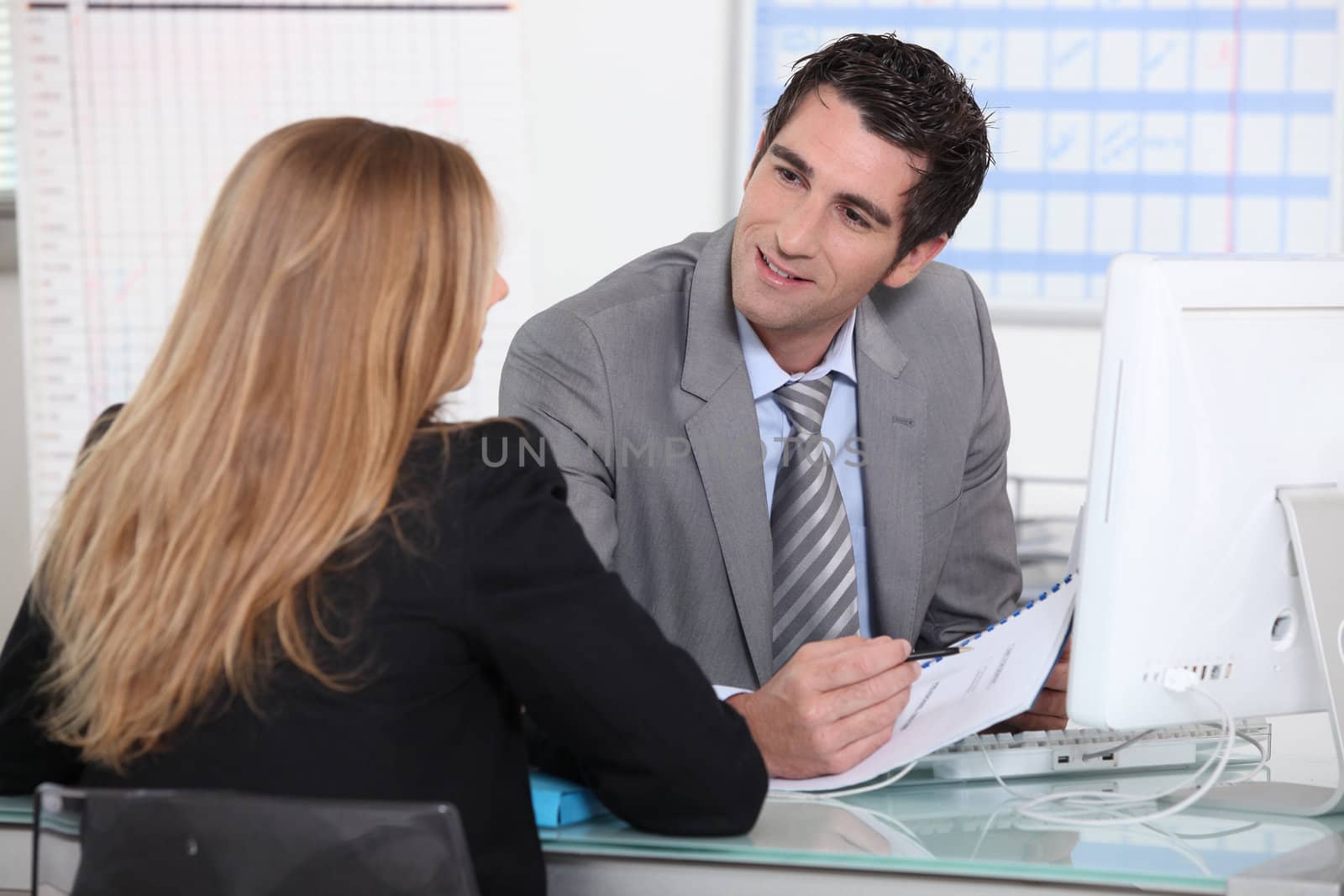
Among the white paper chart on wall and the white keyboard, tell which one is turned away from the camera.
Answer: the white keyboard

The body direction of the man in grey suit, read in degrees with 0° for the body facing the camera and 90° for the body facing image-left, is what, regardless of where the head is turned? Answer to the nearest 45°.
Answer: approximately 0°

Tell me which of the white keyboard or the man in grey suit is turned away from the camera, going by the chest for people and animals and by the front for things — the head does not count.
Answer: the white keyboard

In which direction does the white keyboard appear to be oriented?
away from the camera

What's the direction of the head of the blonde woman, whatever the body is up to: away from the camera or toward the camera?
away from the camera

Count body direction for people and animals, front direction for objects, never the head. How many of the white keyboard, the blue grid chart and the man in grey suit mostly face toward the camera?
2

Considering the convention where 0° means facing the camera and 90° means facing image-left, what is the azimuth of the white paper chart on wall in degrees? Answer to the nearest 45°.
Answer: approximately 0°
